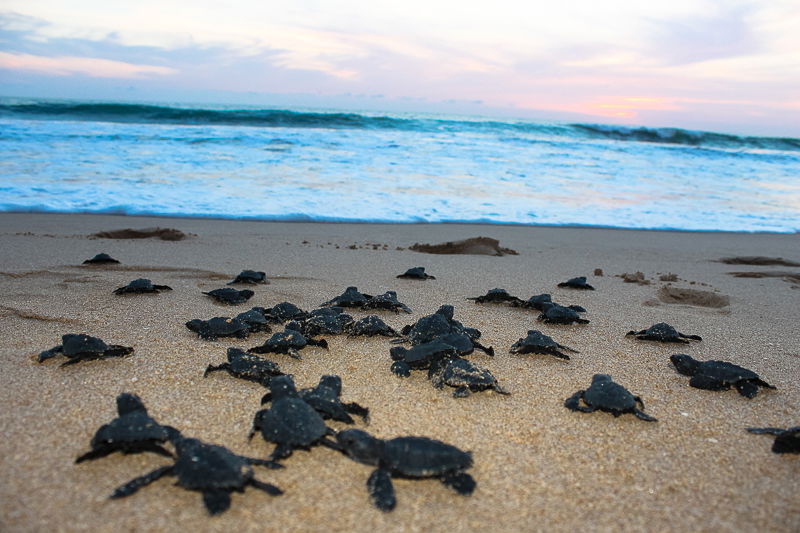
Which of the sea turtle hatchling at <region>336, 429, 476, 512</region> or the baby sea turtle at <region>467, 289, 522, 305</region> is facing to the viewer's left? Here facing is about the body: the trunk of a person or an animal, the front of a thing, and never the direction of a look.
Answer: the sea turtle hatchling

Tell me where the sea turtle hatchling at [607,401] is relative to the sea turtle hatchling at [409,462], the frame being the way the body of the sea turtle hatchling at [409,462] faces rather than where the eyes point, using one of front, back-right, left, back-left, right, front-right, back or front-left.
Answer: back-right

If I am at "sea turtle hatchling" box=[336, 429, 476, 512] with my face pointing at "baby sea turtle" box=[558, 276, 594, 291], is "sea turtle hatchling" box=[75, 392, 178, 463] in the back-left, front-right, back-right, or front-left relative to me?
back-left

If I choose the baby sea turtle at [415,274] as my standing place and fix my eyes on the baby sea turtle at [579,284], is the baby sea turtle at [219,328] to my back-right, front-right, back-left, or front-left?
back-right

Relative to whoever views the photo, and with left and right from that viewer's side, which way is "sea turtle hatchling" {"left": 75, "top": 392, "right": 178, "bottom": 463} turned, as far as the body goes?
facing away from the viewer

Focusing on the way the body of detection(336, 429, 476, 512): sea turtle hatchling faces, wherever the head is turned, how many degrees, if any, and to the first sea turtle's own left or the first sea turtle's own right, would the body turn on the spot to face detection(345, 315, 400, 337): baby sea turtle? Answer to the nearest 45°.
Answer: approximately 90° to the first sea turtle's own right

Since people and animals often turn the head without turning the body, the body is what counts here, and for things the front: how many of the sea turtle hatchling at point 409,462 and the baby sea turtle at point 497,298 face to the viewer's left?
1

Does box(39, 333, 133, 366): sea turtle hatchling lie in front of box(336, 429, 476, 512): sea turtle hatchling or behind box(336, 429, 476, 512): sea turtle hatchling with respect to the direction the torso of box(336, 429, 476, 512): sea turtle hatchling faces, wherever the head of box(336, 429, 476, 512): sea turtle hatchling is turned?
in front

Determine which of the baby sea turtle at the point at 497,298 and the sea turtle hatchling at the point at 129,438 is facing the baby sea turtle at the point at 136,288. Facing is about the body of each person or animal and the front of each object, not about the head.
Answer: the sea turtle hatchling

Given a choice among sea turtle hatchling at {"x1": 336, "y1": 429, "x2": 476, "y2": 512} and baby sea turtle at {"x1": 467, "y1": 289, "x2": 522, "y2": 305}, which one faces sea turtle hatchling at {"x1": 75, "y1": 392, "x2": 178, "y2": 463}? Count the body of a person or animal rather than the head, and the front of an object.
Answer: sea turtle hatchling at {"x1": 336, "y1": 429, "x2": 476, "y2": 512}

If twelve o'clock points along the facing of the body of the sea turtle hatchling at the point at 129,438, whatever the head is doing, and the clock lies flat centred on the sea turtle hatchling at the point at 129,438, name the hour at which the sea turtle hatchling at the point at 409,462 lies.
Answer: the sea turtle hatchling at the point at 409,462 is roughly at 4 o'clock from the sea turtle hatchling at the point at 129,438.

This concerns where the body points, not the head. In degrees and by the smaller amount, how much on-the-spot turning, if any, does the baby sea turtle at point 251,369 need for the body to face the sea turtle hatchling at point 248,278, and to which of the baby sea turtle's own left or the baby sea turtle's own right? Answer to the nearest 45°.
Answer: approximately 45° to the baby sea turtle's own right

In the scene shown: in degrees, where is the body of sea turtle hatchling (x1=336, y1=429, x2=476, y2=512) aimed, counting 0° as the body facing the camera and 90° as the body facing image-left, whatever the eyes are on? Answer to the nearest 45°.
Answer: approximately 90°

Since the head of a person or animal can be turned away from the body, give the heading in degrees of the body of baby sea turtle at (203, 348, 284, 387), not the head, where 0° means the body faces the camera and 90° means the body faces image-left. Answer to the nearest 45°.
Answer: approximately 135°
